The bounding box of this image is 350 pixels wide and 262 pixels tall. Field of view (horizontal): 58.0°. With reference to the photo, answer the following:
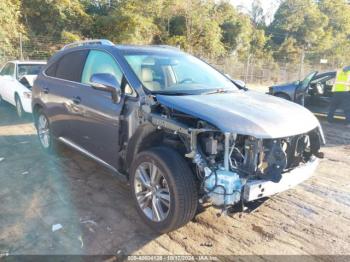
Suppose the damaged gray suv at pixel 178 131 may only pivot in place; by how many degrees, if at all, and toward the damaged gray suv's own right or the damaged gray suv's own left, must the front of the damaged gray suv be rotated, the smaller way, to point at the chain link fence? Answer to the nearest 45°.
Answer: approximately 135° to the damaged gray suv's own left

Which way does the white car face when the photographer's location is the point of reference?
facing the viewer and to the right of the viewer

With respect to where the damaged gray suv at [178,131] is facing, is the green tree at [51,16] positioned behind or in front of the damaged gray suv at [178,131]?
behind

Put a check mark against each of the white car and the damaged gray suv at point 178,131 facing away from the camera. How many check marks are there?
0

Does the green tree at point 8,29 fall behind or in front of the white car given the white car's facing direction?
behind

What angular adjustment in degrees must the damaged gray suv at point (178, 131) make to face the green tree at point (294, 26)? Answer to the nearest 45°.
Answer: approximately 135° to its left

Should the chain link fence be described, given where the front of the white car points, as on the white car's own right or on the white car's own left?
on the white car's own left

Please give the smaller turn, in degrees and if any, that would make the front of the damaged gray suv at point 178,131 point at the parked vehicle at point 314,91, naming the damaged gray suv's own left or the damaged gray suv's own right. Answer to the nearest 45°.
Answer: approximately 90° to the damaged gray suv's own left

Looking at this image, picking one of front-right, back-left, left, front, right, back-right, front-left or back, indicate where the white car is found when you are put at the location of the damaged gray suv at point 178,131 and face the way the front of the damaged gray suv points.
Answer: back
